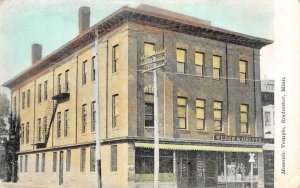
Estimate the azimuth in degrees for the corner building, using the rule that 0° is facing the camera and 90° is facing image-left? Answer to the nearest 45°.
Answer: approximately 315°
